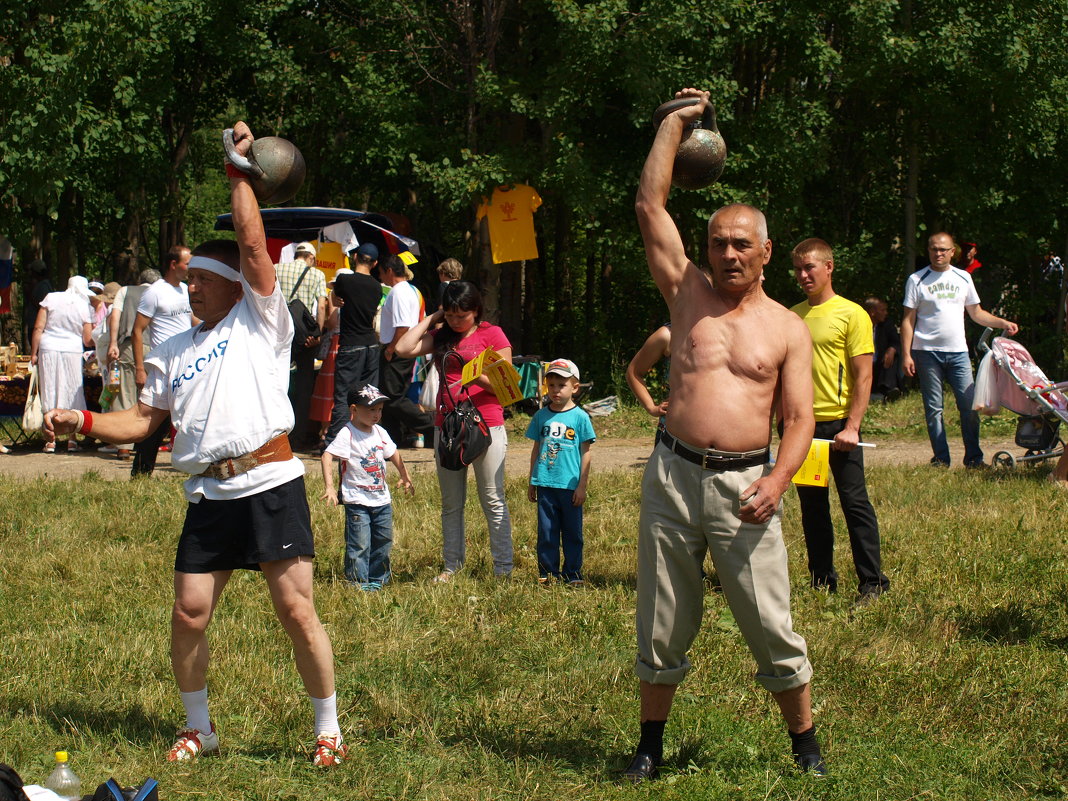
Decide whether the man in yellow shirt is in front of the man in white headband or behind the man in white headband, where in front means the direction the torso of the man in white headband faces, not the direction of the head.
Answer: behind

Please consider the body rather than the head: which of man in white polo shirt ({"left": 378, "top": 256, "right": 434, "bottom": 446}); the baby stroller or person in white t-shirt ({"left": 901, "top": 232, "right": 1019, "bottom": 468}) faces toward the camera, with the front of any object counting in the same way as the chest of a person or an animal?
person in white t-shirt ({"left": 901, "top": 232, "right": 1019, "bottom": 468})

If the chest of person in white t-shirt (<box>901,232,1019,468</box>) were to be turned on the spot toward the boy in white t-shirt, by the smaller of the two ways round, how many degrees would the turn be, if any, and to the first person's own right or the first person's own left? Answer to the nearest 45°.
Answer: approximately 45° to the first person's own right

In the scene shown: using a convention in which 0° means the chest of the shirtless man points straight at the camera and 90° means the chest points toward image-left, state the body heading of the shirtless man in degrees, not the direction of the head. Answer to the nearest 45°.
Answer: approximately 0°

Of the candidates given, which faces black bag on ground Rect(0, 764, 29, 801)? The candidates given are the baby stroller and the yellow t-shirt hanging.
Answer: the yellow t-shirt hanging

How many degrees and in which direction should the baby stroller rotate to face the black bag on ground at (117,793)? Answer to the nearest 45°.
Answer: approximately 90° to its right

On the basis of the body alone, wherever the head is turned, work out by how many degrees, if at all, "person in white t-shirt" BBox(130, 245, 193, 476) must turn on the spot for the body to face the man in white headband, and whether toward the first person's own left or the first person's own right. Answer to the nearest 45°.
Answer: approximately 45° to the first person's own right

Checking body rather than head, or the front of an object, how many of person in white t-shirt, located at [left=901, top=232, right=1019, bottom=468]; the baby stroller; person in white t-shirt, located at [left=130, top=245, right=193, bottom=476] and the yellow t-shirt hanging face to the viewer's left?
0

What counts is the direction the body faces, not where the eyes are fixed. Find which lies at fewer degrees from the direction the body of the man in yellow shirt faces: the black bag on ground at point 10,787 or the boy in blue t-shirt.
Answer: the black bag on ground

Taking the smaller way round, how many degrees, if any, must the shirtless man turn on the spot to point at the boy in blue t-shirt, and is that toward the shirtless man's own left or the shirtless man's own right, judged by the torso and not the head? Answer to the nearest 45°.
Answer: approximately 180°

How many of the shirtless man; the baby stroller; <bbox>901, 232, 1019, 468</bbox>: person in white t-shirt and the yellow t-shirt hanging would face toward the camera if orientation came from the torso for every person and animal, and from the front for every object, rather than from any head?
3

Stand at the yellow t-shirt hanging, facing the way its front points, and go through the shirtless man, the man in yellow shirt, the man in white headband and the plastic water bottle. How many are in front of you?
4

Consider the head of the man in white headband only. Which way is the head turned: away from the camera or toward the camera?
toward the camera

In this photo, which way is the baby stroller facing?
to the viewer's right

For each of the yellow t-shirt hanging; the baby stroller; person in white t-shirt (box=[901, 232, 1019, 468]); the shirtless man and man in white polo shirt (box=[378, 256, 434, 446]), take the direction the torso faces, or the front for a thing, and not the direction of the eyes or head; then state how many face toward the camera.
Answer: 3

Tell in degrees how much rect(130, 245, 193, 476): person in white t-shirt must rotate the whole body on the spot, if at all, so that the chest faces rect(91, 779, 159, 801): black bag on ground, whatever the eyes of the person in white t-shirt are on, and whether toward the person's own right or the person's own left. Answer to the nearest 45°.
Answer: approximately 45° to the person's own right

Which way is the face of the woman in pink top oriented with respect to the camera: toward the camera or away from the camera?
toward the camera

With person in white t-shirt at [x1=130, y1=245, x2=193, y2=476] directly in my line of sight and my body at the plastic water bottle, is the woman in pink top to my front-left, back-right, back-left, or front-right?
front-right

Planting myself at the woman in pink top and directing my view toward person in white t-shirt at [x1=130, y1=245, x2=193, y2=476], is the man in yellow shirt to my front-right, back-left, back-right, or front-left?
back-right

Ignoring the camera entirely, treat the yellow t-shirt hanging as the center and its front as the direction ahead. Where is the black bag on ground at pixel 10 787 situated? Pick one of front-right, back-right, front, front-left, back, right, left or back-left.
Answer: front

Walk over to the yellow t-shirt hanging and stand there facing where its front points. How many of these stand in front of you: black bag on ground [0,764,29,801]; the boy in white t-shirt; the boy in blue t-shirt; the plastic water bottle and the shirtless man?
5

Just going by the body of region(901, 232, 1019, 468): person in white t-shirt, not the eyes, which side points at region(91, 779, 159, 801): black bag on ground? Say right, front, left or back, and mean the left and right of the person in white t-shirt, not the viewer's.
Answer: front

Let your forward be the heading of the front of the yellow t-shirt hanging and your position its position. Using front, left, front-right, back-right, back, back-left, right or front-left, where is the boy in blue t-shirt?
front
